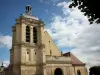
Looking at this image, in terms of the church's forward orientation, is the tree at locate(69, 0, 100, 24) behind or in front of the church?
in front

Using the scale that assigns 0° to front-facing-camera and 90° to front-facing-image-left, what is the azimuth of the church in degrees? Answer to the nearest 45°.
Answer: approximately 0°

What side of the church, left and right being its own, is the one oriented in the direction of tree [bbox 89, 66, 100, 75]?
left
